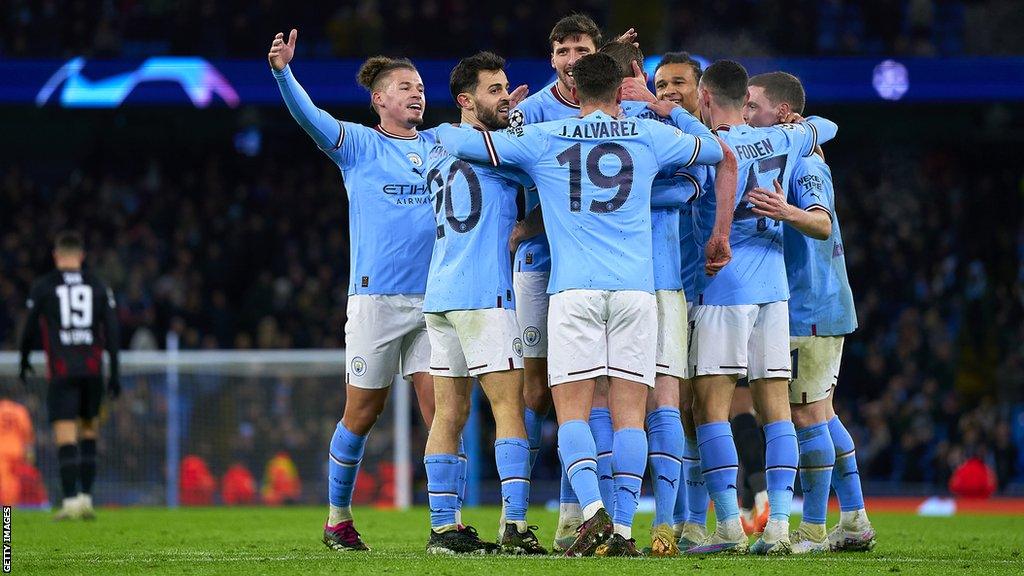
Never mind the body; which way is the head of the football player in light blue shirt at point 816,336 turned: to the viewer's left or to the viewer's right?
to the viewer's left

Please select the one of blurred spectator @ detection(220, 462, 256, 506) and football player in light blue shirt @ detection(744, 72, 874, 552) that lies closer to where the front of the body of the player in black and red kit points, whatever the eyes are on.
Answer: the blurred spectator

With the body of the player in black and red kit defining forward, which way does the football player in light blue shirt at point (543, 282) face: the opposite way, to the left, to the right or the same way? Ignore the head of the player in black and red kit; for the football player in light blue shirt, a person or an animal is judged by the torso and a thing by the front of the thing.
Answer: the opposite way

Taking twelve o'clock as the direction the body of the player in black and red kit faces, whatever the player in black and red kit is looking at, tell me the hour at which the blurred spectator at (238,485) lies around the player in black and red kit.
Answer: The blurred spectator is roughly at 1 o'clock from the player in black and red kit.

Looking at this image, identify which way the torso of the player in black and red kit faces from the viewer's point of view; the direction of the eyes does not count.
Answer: away from the camera

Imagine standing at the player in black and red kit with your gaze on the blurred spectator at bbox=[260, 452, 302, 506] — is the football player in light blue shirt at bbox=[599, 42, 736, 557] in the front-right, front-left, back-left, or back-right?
back-right

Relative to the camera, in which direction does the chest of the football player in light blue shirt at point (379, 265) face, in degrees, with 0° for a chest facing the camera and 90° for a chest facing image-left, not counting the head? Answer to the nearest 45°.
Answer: approximately 315°

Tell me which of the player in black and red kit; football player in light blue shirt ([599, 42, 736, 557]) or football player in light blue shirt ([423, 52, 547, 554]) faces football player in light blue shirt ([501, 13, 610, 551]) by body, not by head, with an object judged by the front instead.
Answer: football player in light blue shirt ([423, 52, 547, 554])

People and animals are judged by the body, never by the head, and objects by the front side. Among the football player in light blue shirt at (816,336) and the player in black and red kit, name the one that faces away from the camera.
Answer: the player in black and red kit

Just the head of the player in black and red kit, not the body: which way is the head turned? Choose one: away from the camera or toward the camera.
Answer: away from the camera

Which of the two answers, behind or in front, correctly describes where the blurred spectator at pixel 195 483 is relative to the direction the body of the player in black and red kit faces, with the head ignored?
in front

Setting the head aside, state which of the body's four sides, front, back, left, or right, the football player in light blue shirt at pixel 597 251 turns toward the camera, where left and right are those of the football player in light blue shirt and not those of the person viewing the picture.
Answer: back

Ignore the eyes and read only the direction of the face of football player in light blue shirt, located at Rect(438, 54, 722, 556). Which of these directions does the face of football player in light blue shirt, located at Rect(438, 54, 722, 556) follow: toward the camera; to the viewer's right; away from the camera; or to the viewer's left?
away from the camera

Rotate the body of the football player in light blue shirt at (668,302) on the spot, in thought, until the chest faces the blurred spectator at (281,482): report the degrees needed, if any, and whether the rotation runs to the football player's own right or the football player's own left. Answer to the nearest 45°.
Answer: approximately 135° to the football player's own right

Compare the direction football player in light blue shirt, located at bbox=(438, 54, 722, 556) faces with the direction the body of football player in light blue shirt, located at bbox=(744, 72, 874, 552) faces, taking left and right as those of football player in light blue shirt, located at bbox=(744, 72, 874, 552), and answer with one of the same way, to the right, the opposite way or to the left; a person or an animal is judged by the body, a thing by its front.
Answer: to the right
